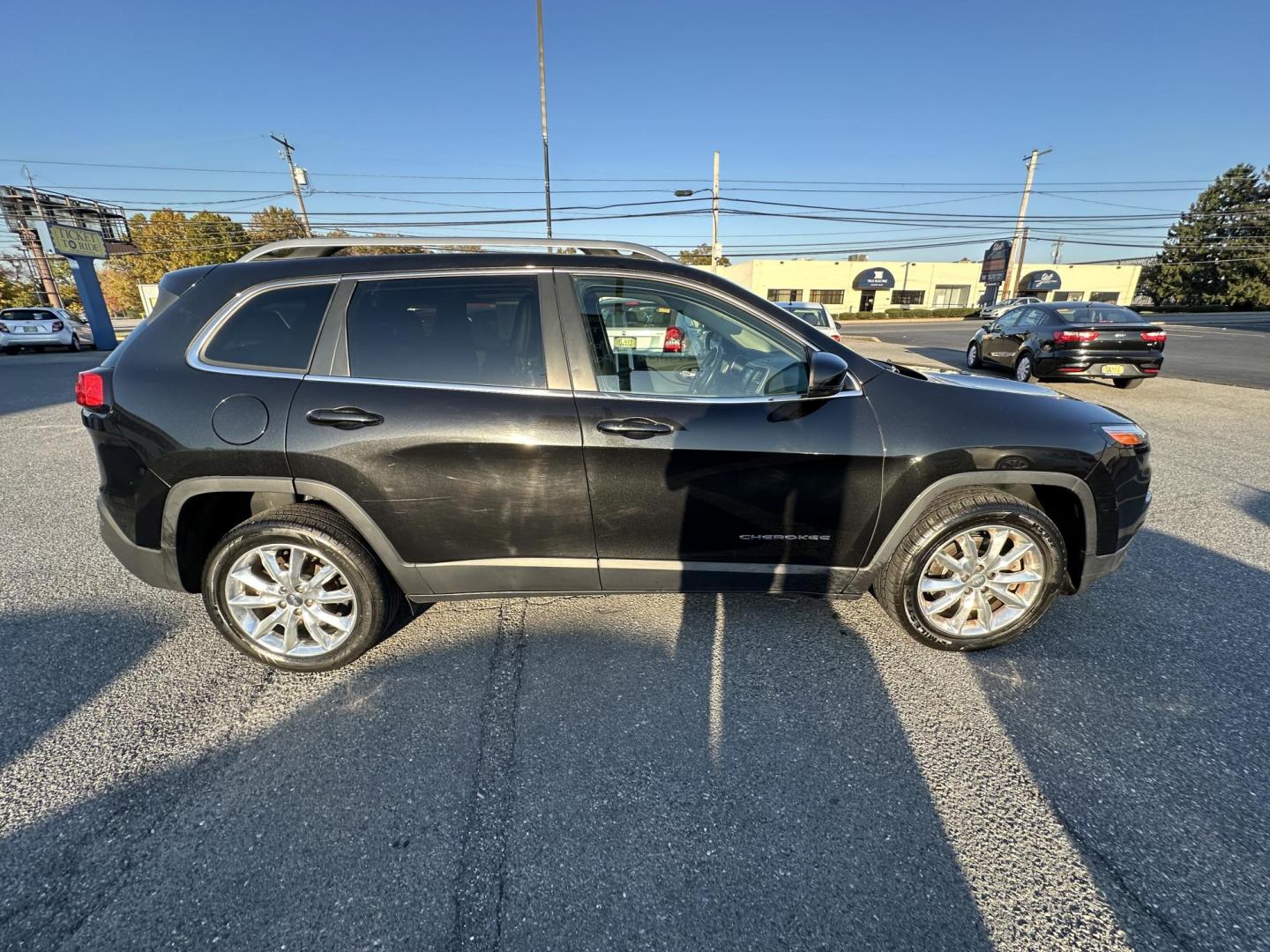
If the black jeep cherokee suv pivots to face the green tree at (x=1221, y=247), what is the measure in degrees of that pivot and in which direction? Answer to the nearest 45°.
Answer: approximately 45° to its left

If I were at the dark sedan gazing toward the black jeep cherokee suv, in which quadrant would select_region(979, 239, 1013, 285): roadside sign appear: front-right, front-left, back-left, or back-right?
back-right

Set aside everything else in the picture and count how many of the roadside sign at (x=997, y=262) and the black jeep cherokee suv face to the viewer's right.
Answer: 1

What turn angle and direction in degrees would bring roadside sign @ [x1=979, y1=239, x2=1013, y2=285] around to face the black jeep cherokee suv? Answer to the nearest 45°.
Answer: approximately 45° to its left

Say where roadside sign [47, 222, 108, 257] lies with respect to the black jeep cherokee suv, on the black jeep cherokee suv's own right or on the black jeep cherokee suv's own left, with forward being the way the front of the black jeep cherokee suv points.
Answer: on the black jeep cherokee suv's own left

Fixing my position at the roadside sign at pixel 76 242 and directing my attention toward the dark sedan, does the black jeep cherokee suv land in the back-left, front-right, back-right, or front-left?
front-right

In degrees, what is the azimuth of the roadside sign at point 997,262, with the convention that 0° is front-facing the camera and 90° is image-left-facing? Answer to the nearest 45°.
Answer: approximately 45°

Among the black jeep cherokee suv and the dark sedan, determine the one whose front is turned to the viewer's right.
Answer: the black jeep cherokee suv

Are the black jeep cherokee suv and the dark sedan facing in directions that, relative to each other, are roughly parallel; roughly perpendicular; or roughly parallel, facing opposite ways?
roughly perpendicular

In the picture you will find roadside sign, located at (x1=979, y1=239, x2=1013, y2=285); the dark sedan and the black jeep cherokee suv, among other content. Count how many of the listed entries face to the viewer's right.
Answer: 1

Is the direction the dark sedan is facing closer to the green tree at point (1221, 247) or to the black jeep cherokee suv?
the green tree

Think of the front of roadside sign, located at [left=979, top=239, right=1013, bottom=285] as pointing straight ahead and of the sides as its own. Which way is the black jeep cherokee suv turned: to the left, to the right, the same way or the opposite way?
the opposite way

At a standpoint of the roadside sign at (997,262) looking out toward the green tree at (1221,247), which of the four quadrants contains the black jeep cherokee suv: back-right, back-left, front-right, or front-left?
back-right

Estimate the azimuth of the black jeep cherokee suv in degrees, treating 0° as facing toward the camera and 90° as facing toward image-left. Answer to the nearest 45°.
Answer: approximately 270°

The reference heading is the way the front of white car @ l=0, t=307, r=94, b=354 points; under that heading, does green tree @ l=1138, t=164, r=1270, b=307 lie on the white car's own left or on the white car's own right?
on the white car's own right

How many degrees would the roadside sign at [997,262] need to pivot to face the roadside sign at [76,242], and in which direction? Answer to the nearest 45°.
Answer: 0° — it already faces it

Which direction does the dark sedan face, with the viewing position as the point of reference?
facing away from the viewer and to the left of the viewer
